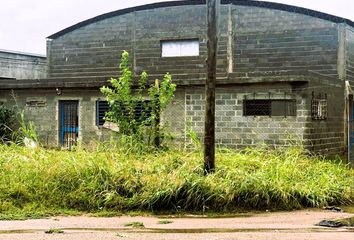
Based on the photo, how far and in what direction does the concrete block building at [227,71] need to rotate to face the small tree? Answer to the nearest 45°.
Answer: approximately 45° to its right

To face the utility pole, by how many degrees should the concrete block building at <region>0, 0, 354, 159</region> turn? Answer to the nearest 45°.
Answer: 0° — it already faces it

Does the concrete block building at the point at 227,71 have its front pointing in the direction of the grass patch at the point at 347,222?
yes

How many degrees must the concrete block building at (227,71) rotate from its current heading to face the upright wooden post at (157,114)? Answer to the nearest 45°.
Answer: approximately 45° to its right

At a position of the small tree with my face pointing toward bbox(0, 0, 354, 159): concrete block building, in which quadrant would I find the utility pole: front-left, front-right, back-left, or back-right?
back-right

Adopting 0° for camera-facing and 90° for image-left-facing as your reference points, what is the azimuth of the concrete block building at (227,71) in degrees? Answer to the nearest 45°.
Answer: approximately 0°
